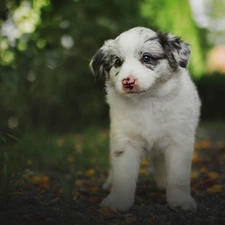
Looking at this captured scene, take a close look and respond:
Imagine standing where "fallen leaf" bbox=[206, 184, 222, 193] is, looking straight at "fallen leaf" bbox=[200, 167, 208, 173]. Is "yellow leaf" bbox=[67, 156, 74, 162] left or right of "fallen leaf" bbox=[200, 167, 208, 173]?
left

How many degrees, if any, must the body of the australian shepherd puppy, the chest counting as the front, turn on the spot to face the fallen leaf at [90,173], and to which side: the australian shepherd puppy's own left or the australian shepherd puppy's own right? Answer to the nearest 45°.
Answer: approximately 135° to the australian shepherd puppy's own right

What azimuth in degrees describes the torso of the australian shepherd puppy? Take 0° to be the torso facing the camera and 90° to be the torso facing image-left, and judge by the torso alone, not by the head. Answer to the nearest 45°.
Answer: approximately 0°

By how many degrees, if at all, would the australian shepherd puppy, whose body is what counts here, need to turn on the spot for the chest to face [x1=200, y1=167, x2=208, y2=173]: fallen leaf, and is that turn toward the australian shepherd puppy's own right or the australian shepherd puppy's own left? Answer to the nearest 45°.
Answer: approximately 135° to the australian shepherd puppy's own left

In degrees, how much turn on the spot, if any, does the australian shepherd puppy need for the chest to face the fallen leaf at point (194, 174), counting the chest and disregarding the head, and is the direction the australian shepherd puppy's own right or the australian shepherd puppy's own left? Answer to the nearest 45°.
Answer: approximately 135° to the australian shepherd puppy's own left

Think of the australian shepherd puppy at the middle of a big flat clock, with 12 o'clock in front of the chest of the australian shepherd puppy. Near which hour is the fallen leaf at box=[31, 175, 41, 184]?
The fallen leaf is roughly at 4 o'clock from the australian shepherd puppy.

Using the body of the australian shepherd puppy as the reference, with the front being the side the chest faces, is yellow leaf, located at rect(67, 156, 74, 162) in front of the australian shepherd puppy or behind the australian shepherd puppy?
behind

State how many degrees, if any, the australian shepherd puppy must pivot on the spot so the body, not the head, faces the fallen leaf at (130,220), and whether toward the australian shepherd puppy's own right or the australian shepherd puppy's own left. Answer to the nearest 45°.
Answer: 0° — it already faces it

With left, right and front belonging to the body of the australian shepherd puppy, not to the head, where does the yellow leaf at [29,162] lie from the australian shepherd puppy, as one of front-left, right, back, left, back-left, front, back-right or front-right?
back-right

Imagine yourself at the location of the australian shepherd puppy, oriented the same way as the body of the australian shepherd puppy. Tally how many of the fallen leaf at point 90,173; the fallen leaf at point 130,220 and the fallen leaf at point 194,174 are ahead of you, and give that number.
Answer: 1
